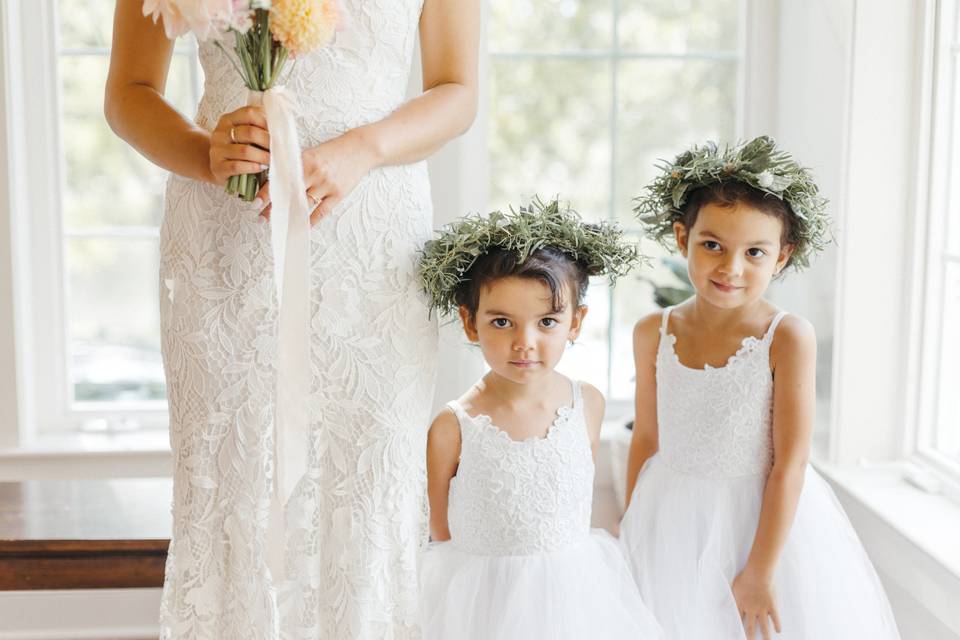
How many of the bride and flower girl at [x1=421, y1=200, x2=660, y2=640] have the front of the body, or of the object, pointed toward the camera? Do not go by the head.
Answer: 2

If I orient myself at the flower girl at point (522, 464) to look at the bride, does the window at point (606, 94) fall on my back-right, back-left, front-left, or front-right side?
back-right

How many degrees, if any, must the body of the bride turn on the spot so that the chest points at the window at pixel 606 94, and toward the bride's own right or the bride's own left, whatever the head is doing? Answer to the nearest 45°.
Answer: approximately 135° to the bride's own left

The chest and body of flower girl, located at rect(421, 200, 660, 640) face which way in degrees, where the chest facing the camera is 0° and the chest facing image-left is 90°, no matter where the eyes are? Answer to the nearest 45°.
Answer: approximately 0°

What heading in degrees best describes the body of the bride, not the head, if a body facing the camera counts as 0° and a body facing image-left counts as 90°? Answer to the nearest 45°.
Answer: approximately 0°

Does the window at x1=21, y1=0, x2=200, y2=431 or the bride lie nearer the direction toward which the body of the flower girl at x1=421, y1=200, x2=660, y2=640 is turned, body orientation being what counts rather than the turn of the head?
the bride
